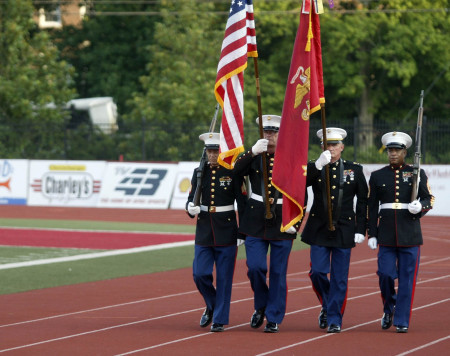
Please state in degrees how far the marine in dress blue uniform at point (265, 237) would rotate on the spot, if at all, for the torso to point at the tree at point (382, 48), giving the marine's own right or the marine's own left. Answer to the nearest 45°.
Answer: approximately 180°

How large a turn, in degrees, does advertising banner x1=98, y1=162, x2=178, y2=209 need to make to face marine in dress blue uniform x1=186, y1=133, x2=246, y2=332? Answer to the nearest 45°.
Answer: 0° — it already faces them

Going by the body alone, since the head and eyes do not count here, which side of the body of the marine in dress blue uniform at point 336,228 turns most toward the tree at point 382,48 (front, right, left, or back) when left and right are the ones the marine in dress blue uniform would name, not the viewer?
back

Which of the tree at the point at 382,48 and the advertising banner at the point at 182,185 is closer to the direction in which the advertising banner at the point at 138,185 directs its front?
the advertising banner

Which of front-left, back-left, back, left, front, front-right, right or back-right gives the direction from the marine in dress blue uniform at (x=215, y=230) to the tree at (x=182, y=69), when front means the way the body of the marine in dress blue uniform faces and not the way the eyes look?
back

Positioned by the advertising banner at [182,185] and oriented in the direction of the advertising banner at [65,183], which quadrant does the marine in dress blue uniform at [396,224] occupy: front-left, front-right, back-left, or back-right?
back-left

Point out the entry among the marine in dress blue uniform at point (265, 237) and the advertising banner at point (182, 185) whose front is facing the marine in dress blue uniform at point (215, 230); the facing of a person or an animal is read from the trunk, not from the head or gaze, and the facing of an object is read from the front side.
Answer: the advertising banner

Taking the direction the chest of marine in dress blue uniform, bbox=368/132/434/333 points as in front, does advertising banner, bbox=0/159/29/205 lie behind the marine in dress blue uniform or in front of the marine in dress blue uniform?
behind

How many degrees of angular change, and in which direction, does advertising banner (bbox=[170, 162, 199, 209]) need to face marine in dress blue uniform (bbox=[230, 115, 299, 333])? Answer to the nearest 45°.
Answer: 0° — it already faces them

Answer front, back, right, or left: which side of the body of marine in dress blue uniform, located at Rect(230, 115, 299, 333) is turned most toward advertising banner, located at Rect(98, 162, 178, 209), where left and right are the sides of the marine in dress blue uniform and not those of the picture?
back

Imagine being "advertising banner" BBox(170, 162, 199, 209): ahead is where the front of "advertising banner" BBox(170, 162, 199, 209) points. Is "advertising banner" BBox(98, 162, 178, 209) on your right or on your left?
on your right

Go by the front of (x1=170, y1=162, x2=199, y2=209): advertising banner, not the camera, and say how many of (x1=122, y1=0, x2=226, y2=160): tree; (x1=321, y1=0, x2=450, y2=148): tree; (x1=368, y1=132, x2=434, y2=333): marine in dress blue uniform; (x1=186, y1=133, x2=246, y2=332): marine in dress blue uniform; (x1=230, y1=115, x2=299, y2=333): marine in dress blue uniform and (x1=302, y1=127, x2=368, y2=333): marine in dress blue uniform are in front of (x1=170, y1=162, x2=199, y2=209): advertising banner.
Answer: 4

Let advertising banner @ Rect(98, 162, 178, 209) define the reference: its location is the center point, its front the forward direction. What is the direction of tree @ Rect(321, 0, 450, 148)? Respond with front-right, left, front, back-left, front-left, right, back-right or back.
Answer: back-left
